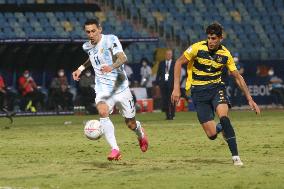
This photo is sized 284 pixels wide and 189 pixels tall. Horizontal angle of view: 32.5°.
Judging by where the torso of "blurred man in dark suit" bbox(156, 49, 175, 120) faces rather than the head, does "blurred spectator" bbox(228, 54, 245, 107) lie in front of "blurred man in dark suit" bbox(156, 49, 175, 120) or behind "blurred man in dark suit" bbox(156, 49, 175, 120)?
behind

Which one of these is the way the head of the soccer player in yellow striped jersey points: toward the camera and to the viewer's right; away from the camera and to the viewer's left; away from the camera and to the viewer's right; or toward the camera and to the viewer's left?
toward the camera and to the viewer's left

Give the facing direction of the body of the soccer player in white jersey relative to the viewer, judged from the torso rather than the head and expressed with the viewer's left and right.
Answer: facing the viewer and to the left of the viewer

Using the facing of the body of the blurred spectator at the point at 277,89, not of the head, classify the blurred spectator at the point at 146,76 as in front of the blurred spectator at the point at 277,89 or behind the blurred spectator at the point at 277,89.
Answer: in front

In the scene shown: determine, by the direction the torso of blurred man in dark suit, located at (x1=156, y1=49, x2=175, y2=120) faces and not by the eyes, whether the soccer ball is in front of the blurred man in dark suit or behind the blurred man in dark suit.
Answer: in front

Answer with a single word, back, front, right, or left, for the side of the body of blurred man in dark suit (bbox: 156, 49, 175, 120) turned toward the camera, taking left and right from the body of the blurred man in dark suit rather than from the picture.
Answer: front

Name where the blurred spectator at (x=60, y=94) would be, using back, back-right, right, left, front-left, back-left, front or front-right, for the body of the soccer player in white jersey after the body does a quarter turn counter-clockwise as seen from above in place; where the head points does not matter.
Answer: back-left
